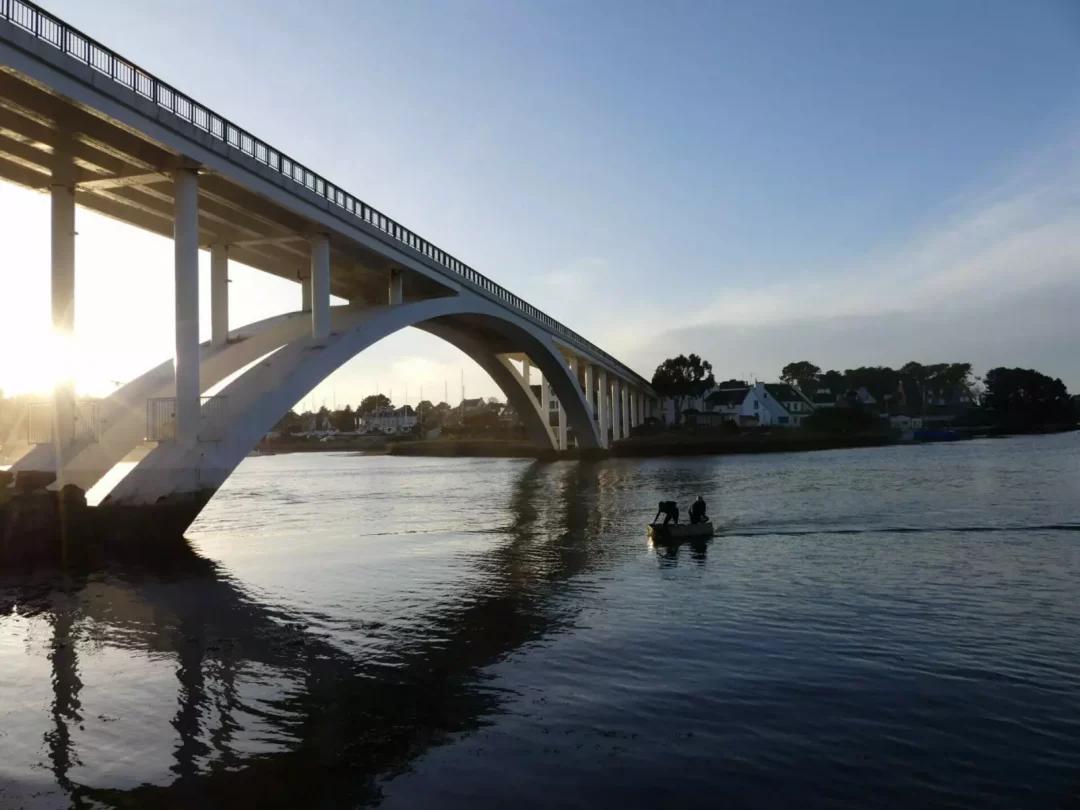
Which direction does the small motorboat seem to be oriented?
to the viewer's left

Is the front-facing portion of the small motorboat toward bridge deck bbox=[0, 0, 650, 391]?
yes
